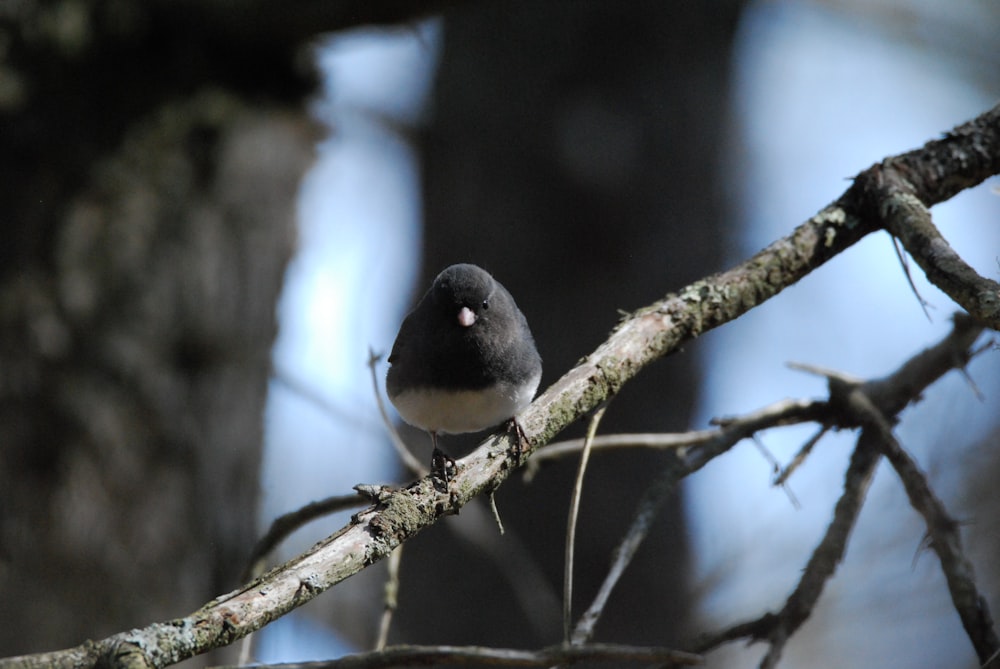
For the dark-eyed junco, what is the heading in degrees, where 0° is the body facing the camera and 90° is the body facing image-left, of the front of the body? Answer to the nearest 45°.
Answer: approximately 0°

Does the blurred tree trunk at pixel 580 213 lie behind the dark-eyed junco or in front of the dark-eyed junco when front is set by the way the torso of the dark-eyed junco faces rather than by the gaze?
behind
